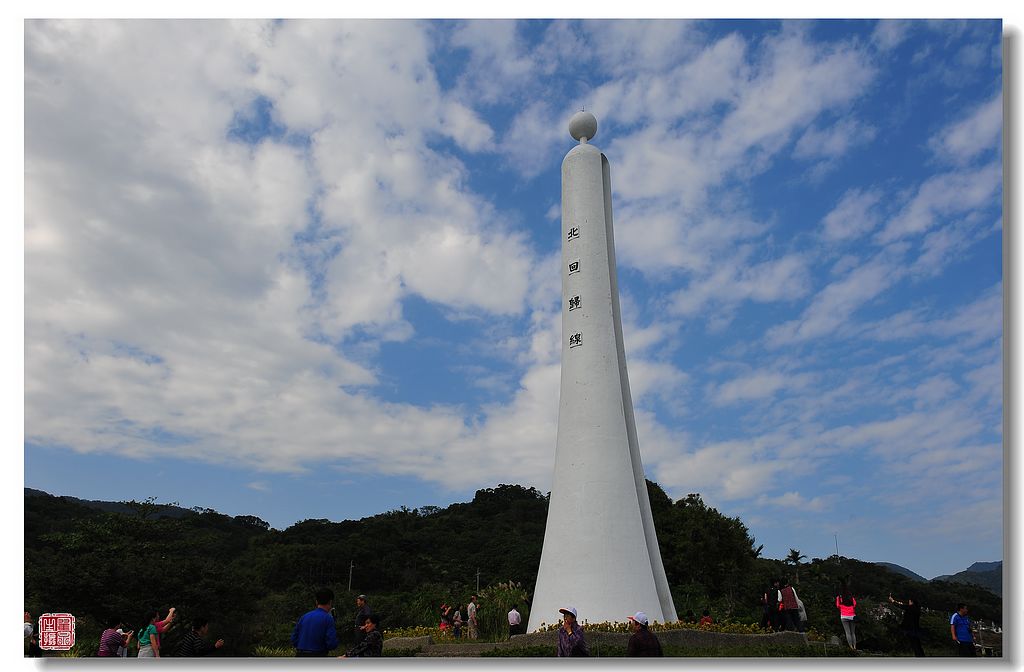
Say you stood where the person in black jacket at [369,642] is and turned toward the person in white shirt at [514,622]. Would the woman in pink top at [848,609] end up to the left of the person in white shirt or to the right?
right

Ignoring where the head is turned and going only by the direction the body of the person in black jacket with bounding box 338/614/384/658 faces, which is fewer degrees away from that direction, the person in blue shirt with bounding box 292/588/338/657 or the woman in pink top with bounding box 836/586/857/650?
the person in blue shirt

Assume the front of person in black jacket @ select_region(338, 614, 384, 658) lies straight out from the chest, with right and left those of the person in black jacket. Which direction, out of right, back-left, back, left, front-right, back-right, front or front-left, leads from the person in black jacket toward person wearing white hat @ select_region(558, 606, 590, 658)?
back-left

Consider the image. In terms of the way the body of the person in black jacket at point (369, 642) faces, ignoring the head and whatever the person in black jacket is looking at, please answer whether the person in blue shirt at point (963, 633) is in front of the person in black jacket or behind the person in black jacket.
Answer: behind

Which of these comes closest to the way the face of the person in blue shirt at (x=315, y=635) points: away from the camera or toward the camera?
away from the camera
